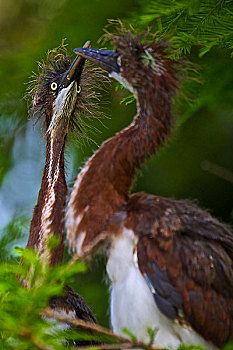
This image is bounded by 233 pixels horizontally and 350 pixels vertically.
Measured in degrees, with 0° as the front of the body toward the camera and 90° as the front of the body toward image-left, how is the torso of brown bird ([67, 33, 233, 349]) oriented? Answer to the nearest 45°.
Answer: approximately 90°
